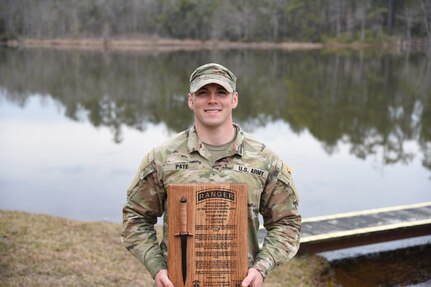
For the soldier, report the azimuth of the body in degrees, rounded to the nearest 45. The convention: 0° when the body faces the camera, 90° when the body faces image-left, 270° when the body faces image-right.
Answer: approximately 0°

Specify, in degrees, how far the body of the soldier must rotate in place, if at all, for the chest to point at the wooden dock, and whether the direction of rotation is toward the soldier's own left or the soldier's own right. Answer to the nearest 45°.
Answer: approximately 180°
